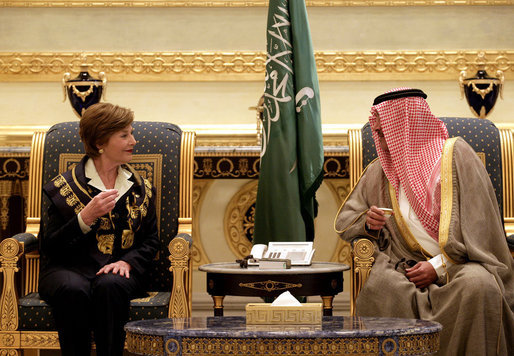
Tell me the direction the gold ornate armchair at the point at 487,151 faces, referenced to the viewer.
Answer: facing the viewer

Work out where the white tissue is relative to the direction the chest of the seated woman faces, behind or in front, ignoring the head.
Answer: in front

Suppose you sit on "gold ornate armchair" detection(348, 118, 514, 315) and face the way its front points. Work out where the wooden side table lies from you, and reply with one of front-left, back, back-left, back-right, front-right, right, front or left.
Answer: front-right

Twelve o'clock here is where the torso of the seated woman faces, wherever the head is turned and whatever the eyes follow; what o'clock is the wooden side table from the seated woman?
The wooden side table is roughly at 10 o'clock from the seated woman.

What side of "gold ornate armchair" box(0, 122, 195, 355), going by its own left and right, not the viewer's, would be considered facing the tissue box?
front

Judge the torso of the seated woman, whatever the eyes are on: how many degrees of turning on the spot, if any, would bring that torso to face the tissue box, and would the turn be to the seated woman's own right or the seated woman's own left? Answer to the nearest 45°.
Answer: approximately 45° to the seated woman's own left

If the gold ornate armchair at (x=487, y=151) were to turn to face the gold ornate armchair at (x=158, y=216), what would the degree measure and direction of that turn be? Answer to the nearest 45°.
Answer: approximately 90° to its right

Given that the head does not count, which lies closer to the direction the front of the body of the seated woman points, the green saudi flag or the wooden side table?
the wooden side table

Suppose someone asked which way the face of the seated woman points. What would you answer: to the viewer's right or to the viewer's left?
to the viewer's right

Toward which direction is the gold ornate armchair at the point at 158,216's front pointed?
toward the camera

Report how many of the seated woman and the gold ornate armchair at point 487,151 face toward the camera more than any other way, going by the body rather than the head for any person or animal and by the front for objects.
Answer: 2

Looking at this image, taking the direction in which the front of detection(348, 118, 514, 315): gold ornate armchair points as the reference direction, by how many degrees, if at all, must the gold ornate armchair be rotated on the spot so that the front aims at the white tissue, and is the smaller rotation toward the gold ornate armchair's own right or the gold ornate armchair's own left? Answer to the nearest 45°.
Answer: approximately 45° to the gold ornate armchair's own right

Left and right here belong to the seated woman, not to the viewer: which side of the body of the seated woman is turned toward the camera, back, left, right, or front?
front

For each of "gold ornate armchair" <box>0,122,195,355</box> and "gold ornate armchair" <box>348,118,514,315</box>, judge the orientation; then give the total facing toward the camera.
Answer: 2

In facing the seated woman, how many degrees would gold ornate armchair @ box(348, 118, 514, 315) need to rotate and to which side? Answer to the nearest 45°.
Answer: approximately 45° to its right

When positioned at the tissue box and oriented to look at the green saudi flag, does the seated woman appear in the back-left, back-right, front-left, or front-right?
front-left
